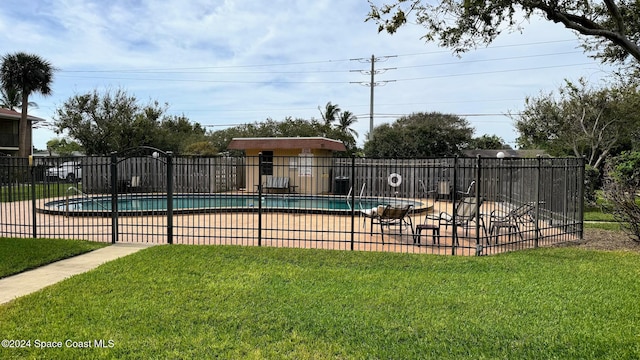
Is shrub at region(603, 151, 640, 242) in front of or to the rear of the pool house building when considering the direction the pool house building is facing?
in front

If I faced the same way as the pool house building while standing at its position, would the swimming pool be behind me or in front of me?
in front

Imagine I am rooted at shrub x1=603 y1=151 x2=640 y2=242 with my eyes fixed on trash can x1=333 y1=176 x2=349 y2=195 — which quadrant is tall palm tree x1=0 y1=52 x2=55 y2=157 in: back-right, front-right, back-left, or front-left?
front-left

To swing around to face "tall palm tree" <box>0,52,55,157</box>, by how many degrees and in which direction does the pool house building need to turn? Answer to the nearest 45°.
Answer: approximately 135° to its right

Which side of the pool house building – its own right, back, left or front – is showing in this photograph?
front

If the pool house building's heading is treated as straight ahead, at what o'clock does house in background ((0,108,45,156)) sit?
The house in background is roughly at 4 o'clock from the pool house building.

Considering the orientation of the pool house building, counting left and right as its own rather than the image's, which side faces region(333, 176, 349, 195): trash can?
left

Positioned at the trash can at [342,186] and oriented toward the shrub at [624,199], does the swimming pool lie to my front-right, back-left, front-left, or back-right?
front-right

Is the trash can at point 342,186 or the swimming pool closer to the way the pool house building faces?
the swimming pool

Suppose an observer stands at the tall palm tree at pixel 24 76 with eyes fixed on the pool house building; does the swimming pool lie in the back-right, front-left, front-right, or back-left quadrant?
front-right

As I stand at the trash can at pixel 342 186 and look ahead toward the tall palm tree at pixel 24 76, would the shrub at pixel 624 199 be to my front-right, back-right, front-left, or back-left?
back-left

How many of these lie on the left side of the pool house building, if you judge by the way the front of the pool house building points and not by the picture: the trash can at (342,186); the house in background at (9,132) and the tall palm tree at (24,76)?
1
